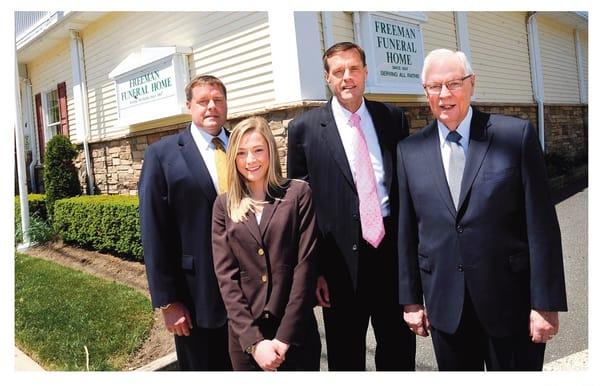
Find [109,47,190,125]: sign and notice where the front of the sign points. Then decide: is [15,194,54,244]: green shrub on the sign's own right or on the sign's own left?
on the sign's own right

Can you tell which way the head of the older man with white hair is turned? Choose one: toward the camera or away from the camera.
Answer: toward the camera

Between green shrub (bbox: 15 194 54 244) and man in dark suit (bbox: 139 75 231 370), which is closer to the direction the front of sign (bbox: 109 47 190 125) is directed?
the man in dark suit

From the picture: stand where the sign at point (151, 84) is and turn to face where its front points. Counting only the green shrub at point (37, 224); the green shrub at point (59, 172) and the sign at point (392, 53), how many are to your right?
2

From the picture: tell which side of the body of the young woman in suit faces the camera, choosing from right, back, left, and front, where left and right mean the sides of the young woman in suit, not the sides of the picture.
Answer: front

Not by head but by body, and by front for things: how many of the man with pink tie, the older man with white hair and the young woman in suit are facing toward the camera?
3

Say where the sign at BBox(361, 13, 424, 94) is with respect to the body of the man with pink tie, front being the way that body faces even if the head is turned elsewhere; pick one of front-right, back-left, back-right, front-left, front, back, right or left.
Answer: back

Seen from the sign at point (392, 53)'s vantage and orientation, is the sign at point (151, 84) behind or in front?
behind

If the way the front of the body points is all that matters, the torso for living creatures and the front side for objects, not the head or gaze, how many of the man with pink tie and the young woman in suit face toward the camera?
2

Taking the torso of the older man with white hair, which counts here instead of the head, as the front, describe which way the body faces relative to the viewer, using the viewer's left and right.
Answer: facing the viewer

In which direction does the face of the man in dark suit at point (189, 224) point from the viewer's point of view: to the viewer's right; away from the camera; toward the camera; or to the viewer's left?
toward the camera

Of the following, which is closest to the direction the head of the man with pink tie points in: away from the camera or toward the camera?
toward the camera

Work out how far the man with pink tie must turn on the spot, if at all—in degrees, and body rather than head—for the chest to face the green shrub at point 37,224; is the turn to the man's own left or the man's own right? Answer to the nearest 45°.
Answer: approximately 135° to the man's own right

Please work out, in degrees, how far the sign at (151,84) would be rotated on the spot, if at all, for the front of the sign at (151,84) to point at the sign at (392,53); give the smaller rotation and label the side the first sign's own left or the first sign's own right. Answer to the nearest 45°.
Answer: approximately 90° to the first sign's own left

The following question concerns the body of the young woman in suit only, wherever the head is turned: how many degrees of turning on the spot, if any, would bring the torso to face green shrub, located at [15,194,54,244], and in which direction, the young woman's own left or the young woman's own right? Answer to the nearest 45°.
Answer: approximately 135° to the young woman's own right

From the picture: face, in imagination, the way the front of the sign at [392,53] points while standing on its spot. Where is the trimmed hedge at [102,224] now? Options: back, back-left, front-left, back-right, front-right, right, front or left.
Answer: back-right
